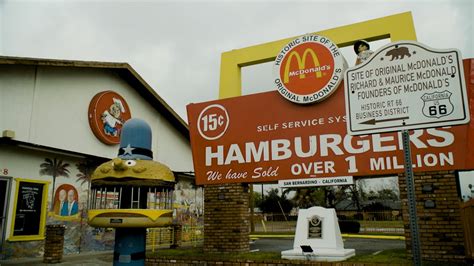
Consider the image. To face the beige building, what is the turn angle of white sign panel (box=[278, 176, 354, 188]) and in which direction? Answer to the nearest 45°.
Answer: approximately 90° to its right

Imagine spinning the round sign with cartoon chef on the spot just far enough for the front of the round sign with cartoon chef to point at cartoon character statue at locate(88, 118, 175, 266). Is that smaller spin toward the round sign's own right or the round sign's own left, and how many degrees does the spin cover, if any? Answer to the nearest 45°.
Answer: approximately 45° to the round sign's own right

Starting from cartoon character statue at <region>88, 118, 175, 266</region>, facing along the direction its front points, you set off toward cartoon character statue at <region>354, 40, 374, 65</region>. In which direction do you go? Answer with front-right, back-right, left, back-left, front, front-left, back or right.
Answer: back-left

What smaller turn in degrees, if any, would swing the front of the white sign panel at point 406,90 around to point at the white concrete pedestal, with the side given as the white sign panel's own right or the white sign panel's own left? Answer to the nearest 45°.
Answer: approximately 180°

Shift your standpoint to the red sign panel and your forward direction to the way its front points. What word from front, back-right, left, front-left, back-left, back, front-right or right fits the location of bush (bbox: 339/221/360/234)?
back-right

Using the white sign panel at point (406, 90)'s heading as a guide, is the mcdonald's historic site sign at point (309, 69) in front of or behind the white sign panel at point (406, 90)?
behind

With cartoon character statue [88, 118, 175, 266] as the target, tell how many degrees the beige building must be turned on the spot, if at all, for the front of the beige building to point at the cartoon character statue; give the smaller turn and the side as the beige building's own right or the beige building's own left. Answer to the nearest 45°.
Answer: approximately 45° to the beige building's own right

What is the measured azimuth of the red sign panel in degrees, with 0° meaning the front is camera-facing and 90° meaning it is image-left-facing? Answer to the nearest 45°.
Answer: approximately 45°

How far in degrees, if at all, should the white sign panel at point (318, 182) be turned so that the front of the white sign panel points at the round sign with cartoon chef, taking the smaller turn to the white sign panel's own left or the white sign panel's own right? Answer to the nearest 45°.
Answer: approximately 135° to the white sign panel's own right

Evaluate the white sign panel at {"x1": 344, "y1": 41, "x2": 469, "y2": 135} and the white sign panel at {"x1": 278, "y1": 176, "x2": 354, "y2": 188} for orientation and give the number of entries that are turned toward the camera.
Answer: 2

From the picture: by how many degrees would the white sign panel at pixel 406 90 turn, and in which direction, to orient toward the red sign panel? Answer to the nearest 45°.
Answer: approximately 135° to its right
